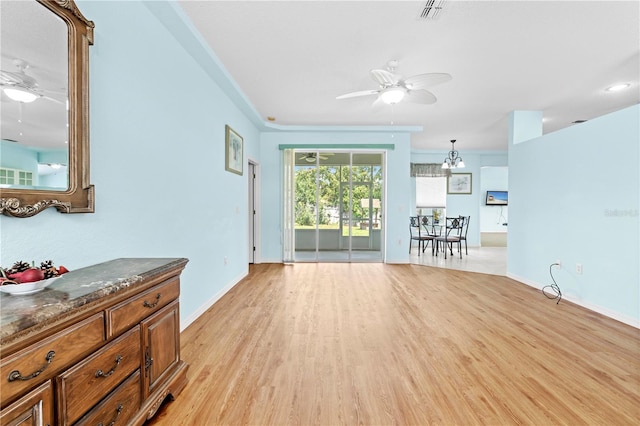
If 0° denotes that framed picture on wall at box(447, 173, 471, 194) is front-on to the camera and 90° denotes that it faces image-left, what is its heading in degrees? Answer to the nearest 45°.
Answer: approximately 0°

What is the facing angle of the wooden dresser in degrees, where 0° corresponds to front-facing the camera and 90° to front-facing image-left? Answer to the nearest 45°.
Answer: approximately 315°

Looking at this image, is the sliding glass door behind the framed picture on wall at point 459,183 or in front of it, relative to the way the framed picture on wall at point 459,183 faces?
in front

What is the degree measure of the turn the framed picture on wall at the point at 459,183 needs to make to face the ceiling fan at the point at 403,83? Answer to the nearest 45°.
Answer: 0° — it already faces it

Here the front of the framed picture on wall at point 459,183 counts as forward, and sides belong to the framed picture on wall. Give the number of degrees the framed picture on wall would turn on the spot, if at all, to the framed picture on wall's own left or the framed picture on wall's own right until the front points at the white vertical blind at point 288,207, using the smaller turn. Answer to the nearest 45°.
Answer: approximately 45° to the framed picture on wall's own right

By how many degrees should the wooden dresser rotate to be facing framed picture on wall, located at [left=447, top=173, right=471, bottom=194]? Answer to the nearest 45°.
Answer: approximately 45° to its left

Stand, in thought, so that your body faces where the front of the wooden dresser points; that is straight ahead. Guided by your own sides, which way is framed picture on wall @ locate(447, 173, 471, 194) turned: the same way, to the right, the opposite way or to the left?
to the right

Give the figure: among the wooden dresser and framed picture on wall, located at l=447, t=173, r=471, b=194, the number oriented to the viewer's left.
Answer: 0

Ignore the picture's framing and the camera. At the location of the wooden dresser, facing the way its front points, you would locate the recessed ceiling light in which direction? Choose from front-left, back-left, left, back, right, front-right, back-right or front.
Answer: front-left

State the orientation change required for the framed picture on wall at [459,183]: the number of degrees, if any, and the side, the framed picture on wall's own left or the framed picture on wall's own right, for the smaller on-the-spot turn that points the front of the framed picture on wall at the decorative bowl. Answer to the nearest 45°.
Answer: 0° — it already faces it

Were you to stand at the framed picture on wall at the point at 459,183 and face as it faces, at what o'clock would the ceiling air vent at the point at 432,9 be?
The ceiling air vent is roughly at 12 o'clock from the framed picture on wall.

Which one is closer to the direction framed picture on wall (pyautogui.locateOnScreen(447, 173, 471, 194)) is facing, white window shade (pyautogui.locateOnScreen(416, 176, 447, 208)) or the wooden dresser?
the wooden dresser
